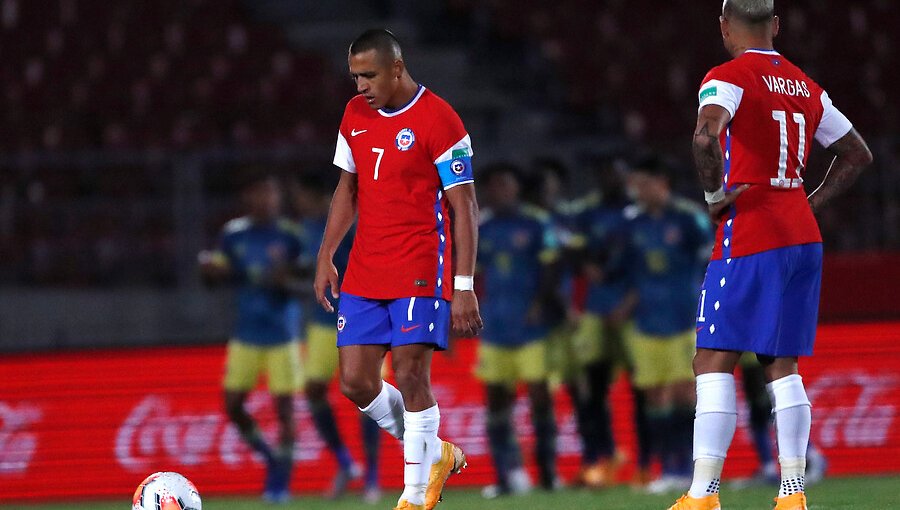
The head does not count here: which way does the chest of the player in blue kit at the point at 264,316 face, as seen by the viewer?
toward the camera

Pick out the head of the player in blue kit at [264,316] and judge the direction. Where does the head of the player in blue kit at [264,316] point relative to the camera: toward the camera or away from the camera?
toward the camera

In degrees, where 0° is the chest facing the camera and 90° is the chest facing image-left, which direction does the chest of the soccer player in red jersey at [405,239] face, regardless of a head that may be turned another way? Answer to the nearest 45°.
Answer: approximately 45°

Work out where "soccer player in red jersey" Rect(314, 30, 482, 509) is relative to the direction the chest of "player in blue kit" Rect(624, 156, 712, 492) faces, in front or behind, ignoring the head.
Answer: in front

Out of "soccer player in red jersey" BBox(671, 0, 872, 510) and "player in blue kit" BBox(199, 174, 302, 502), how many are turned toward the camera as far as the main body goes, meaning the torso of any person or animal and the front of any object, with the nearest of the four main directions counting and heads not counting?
1

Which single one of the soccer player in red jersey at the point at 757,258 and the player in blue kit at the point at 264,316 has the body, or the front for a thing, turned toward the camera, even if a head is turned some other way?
the player in blue kit

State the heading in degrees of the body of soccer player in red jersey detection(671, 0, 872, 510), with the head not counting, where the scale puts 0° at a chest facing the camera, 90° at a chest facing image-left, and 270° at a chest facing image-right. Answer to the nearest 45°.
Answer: approximately 135°

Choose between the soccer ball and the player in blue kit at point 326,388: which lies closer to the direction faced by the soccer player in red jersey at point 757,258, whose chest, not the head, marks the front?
the player in blue kit

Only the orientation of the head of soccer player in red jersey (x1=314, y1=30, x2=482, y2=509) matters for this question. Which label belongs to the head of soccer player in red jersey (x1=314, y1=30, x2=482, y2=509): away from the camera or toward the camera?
toward the camera

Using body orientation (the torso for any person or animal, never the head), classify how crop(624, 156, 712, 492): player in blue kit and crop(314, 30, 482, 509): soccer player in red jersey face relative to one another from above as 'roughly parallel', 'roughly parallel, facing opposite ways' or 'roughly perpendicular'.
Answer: roughly parallel

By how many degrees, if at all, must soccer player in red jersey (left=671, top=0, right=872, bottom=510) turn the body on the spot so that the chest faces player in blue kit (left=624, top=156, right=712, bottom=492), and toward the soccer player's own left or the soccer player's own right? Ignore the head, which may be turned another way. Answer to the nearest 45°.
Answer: approximately 45° to the soccer player's own right

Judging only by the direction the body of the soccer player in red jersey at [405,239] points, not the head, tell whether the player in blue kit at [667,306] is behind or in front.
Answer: behind
